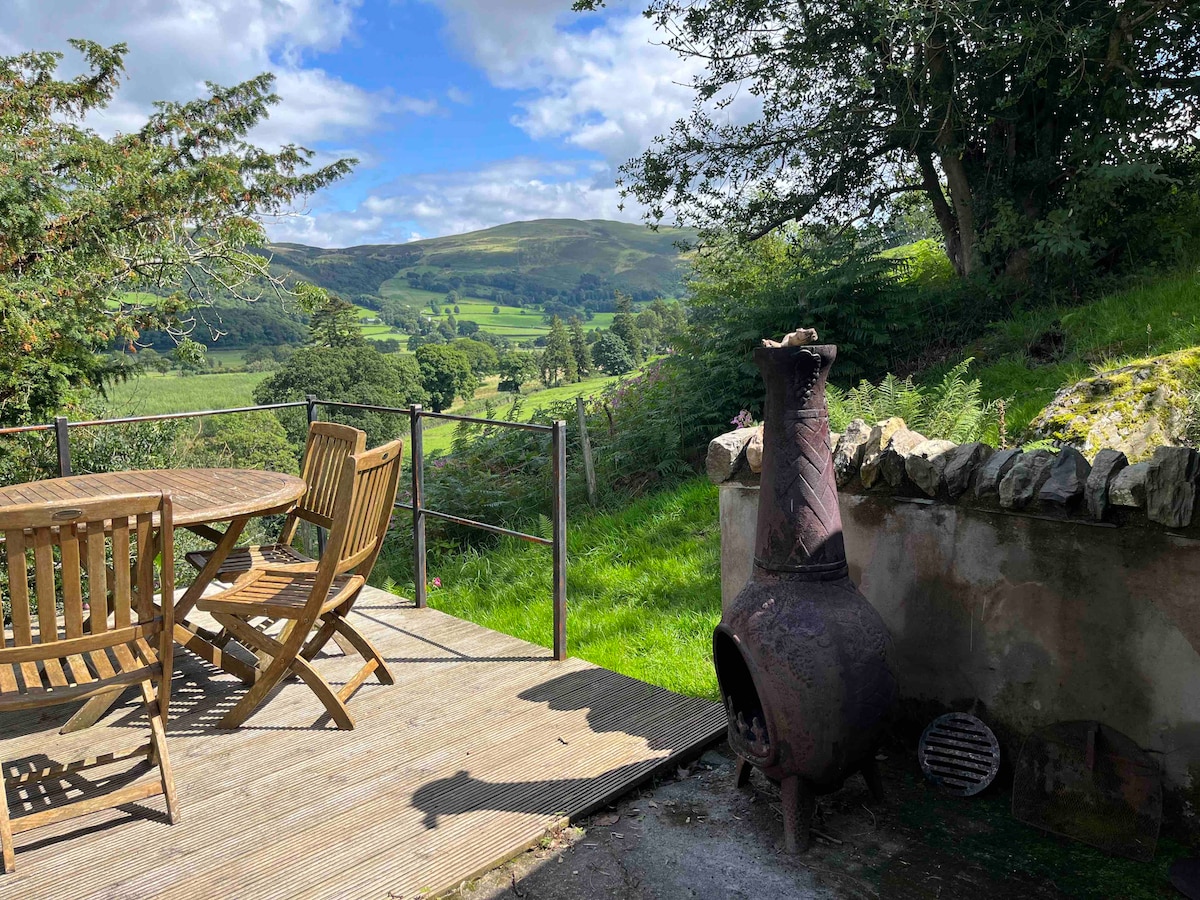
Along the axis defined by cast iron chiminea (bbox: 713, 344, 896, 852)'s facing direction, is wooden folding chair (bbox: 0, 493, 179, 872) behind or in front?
in front

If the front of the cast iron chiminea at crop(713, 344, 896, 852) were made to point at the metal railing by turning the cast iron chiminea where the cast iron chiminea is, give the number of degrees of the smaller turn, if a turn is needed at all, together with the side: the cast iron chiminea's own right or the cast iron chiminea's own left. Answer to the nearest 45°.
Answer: approximately 90° to the cast iron chiminea's own right

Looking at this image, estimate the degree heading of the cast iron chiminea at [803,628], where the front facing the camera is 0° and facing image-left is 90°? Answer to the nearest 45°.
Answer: approximately 45°

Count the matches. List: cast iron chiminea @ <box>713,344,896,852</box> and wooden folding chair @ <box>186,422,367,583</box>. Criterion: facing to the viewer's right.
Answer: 0

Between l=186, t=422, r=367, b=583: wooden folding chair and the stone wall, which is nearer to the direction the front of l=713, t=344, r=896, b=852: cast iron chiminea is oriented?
the wooden folding chair

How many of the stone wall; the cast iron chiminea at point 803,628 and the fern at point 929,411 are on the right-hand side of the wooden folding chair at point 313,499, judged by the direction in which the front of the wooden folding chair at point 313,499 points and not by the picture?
0

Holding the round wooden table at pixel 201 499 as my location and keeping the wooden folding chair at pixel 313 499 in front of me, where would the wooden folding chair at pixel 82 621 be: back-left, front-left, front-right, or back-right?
back-right

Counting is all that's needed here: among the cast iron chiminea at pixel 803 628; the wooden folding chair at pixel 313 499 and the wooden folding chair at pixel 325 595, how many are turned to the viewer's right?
0

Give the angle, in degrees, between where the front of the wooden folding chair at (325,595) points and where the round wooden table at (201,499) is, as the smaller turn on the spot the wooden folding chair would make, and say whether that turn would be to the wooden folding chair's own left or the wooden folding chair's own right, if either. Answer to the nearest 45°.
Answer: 0° — it already faces it

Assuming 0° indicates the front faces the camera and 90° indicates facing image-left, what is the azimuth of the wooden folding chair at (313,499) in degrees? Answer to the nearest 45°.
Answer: approximately 45°

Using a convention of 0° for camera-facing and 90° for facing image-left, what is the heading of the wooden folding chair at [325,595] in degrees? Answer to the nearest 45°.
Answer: approximately 135°

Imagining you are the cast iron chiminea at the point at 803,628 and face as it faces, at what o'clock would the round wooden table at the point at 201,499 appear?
The round wooden table is roughly at 2 o'clock from the cast iron chiminea.
